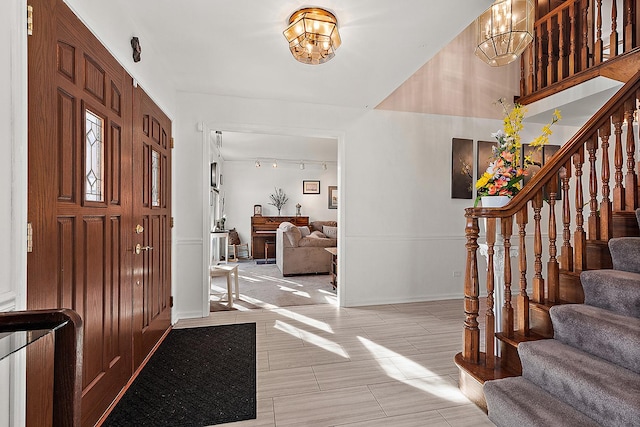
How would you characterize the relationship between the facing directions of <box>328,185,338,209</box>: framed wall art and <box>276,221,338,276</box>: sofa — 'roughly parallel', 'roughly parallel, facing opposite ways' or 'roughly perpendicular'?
roughly perpendicular

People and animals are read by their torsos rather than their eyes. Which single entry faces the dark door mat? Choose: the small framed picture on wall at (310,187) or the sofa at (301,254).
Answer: the small framed picture on wall

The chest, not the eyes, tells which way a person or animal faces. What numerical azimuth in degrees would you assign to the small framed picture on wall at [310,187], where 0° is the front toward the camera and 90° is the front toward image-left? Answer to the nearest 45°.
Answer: approximately 0°
